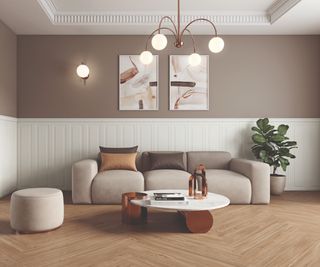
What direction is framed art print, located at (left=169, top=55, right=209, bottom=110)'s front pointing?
toward the camera

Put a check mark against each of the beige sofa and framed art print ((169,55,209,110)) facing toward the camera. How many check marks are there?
2

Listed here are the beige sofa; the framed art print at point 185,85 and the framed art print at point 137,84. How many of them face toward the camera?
3

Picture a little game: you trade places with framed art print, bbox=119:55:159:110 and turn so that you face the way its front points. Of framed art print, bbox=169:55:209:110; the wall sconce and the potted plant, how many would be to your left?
2

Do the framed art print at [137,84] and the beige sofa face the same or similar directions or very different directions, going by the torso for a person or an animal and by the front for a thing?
same or similar directions

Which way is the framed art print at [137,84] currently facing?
toward the camera

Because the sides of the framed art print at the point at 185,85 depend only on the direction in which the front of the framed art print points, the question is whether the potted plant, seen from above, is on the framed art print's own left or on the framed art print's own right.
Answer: on the framed art print's own left

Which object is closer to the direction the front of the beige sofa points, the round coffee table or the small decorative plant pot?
the round coffee table

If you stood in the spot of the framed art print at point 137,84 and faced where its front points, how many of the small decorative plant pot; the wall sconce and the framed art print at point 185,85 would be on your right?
1

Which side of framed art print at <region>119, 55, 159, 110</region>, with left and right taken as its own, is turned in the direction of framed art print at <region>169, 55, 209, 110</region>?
left

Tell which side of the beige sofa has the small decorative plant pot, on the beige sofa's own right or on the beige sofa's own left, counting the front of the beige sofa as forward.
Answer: on the beige sofa's own left

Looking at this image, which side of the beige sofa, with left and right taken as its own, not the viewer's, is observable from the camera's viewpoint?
front

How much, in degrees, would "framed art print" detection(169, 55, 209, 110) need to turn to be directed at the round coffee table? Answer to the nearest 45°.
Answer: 0° — it already faces it

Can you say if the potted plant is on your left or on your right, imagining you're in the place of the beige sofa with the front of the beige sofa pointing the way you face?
on your left
